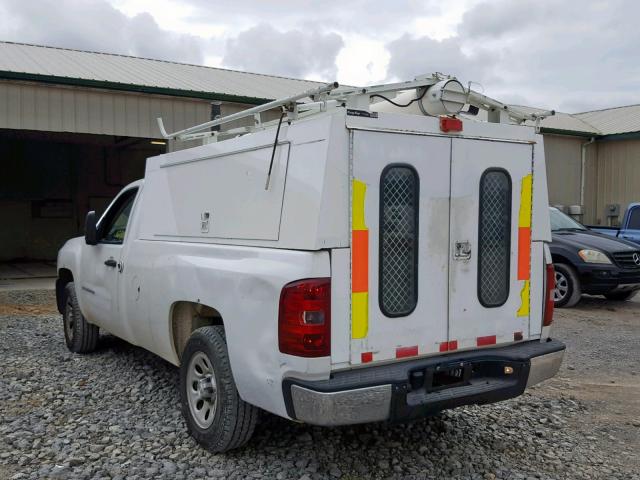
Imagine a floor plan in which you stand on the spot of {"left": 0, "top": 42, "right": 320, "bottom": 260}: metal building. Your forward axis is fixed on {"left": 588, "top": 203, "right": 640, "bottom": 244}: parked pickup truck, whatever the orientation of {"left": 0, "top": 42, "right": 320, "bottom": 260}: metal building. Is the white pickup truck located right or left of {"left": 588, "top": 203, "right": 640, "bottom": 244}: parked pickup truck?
right

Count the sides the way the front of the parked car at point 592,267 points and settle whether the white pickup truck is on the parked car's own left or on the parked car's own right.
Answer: on the parked car's own right

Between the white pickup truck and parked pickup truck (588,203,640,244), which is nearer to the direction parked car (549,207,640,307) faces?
the white pickup truck

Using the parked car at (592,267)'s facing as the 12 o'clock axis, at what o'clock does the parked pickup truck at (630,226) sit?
the parked pickup truck at (630,226) is roughly at 8 o'clock from the parked car at (592,267).

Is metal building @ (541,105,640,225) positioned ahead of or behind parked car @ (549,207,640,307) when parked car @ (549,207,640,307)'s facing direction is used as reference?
behind

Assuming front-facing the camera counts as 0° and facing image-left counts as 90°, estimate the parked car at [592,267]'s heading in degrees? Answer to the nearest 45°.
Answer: approximately 315°

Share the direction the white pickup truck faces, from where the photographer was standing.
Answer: facing away from the viewer and to the left of the viewer

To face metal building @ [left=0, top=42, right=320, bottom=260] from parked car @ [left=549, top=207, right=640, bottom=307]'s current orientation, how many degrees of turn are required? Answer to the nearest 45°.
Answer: approximately 135° to its right

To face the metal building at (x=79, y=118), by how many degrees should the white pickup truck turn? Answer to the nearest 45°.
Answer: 0° — it already faces it
